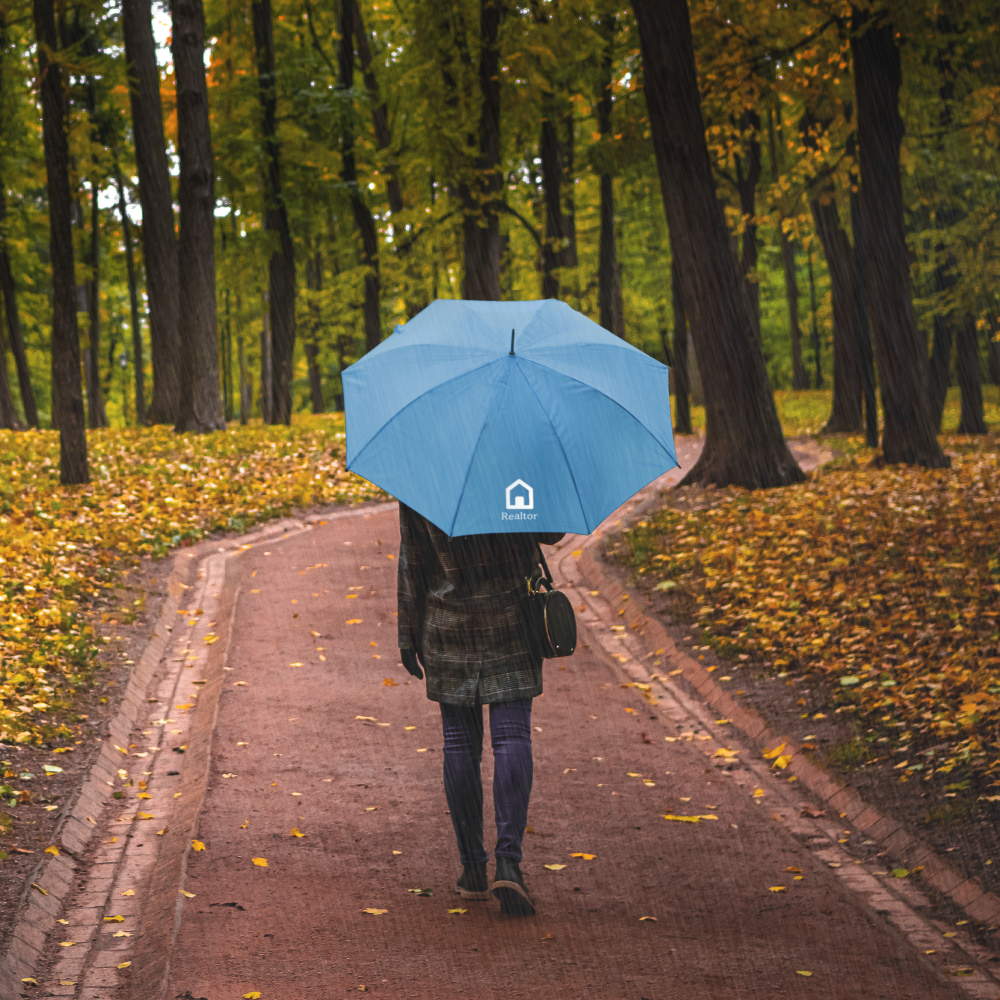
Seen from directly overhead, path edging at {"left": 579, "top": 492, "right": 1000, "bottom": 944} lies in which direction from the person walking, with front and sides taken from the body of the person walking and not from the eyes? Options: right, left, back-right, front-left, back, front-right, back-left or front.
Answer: front-right

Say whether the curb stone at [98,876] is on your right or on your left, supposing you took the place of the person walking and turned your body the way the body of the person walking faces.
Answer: on your left

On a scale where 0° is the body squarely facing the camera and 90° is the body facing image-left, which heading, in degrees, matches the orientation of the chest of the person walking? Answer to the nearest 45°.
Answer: approximately 180°

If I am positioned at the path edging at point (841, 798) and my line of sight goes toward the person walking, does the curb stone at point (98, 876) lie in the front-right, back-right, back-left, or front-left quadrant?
front-right
